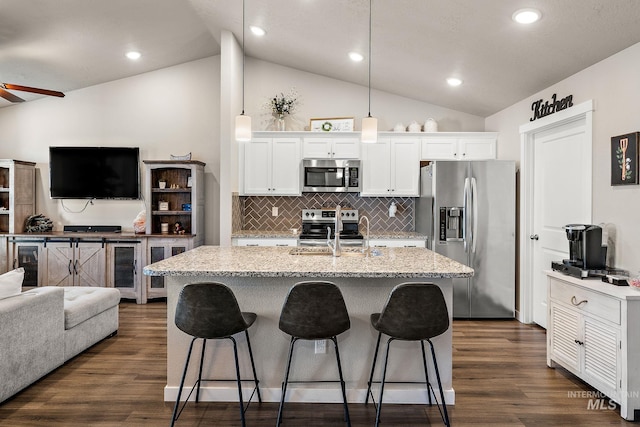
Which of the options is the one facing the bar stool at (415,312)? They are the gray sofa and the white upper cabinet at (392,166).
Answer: the white upper cabinet

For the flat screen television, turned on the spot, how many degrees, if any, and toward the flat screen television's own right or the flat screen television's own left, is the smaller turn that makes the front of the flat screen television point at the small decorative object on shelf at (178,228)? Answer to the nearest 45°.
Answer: approximately 45° to the flat screen television's own left

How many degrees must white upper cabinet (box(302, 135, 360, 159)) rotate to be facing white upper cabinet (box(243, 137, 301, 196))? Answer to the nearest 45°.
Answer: approximately 90° to its right

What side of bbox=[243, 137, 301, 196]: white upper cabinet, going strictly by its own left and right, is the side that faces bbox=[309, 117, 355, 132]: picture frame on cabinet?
left

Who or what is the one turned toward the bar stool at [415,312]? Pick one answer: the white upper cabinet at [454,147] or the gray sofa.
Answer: the white upper cabinet

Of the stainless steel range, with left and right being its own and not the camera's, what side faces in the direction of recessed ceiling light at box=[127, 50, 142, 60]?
right

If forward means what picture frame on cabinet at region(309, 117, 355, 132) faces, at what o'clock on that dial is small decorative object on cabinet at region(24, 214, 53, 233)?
The small decorative object on cabinet is roughly at 3 o'clock from the picture frame on cabinet.

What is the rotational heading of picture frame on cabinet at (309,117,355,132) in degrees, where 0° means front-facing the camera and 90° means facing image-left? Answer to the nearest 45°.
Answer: approximately 0°
